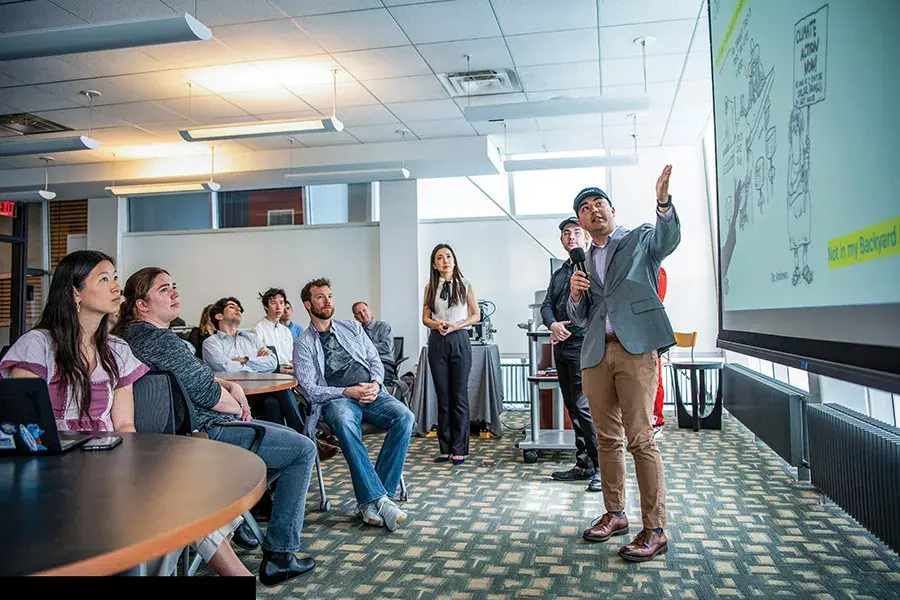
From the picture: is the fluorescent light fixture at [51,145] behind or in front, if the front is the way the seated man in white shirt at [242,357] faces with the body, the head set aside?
behind

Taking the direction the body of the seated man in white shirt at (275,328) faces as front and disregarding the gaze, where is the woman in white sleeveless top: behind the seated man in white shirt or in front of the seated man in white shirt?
in front

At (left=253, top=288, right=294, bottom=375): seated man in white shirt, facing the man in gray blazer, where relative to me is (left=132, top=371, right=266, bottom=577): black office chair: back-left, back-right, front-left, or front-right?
front-right

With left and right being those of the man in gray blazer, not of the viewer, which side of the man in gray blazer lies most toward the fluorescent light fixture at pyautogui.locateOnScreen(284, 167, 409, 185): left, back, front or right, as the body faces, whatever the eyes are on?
right

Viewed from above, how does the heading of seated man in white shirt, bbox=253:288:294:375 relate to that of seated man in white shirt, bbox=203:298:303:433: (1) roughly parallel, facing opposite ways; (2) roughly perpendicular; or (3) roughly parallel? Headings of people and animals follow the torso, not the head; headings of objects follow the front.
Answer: roughly parallel

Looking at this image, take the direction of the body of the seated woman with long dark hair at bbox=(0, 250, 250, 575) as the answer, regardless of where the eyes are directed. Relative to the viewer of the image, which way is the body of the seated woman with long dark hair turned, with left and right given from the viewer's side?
facing the viewer and to the right of the viewer

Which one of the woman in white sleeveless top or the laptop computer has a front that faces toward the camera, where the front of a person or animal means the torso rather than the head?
the woman in white sleeveless top

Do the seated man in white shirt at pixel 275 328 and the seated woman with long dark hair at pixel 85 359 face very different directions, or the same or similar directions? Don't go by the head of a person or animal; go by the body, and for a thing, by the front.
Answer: same or similar directions

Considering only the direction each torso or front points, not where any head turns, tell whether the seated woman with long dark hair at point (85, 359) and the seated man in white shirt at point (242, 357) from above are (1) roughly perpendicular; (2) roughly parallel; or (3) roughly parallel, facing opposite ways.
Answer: roughly parallel

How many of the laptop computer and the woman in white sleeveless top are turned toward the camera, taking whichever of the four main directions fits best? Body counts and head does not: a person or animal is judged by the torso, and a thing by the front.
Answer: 1

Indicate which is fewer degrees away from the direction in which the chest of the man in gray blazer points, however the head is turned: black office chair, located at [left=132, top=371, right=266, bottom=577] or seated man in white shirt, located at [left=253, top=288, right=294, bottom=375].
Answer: the black office chair

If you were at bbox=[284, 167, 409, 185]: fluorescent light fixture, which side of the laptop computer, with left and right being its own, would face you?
front

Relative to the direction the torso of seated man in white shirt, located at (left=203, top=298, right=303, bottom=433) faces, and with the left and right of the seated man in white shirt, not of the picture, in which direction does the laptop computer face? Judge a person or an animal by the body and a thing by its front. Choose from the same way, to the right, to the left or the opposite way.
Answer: to the left

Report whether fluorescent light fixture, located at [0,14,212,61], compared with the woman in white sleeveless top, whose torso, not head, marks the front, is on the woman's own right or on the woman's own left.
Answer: on the woman's own right

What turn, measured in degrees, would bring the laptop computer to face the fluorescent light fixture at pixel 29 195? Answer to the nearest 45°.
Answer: approximately 45° to its left

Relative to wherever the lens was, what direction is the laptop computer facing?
facing away from the viewer and to the right of the viewer

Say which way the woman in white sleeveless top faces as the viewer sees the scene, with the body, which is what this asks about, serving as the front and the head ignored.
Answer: toward the camera
